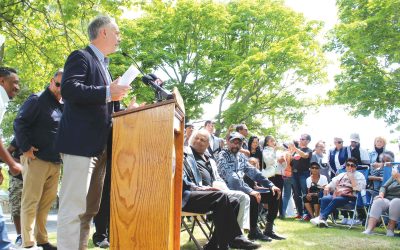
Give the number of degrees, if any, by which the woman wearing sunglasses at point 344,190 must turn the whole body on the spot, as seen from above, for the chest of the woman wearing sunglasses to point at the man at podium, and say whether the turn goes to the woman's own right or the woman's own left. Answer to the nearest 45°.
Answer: approximately 45° to the woman's own left

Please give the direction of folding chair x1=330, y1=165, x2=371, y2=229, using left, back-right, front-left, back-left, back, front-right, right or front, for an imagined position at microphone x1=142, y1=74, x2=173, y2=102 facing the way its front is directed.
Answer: back-right

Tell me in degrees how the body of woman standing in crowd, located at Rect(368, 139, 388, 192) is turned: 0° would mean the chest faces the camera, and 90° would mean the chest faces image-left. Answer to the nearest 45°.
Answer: approximately 0°

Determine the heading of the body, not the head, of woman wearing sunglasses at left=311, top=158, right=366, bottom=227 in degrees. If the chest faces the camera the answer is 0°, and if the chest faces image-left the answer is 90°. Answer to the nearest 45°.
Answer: approximately 45°

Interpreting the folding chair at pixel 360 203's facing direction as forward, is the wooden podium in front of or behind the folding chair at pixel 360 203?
in front

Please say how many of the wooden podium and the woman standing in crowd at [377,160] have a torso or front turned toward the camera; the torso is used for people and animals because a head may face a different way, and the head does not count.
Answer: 1

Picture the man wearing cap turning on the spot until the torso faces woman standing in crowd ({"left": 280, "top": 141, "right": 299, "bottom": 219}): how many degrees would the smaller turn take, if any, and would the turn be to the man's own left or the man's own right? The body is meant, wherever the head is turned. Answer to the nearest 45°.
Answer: approximately 135° to the man's own left

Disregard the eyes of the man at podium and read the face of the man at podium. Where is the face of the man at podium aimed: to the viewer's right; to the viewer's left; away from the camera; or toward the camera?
to the viewer's right

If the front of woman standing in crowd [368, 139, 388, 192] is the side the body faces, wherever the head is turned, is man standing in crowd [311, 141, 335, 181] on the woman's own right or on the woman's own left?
on the woman's own right

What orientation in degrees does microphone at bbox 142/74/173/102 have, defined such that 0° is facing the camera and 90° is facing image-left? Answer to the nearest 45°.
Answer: approximately 90°

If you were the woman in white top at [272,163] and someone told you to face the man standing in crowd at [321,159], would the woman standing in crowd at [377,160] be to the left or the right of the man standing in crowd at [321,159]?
right
